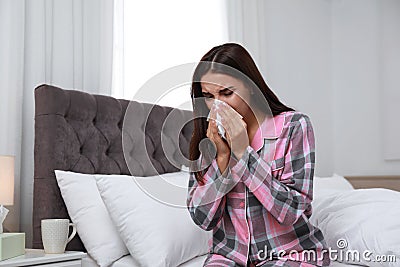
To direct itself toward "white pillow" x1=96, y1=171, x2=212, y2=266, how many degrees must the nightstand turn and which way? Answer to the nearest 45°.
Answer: approximately 45° to its left

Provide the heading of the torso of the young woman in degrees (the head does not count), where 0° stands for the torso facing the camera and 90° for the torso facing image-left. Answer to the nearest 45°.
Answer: approximately 45°

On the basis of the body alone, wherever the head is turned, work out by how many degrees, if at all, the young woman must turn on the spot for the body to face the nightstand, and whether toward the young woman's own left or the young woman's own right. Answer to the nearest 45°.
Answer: approximately 45° to the young woman's own right

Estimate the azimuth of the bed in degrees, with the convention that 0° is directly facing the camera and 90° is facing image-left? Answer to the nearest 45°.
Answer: approximately 315°

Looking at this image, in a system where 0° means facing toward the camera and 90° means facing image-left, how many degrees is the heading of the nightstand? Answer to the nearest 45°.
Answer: approximately 315°
